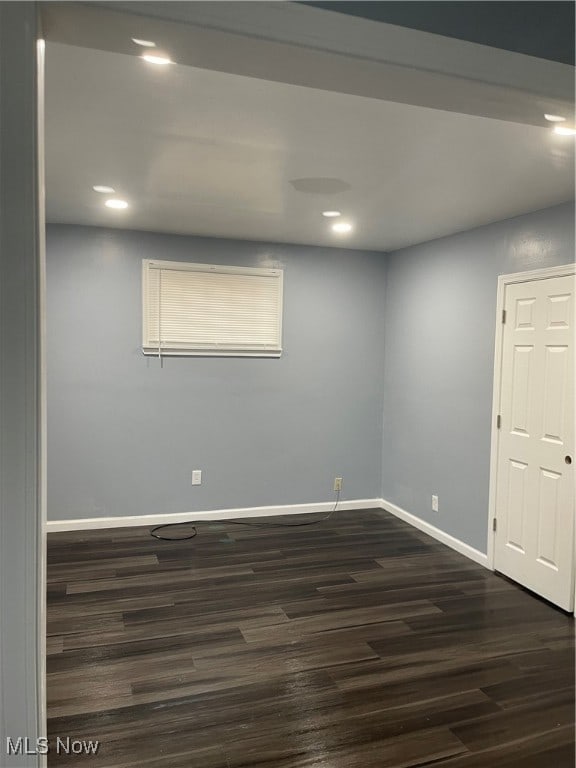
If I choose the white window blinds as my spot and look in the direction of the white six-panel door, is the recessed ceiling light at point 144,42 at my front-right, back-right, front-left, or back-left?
front-right

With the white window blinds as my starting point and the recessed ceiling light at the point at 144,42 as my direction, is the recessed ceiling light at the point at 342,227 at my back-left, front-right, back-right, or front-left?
front-left

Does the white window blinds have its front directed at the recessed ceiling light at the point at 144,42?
yes

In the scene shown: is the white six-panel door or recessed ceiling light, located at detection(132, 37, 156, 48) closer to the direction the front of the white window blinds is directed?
the recessed ceiling light

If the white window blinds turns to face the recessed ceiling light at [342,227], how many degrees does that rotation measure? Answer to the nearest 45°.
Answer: approximately 45° to its left

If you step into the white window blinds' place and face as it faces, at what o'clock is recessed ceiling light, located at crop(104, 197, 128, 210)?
The recessed ceiling light is roughly at 1 o'clock from the white window blinds.

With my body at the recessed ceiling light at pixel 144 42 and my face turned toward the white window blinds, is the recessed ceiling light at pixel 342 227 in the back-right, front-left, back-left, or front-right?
front-right

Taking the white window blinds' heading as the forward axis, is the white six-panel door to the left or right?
on its left

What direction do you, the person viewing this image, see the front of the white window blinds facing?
facing the viewer

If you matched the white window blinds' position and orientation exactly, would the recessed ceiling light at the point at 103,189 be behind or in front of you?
in front
